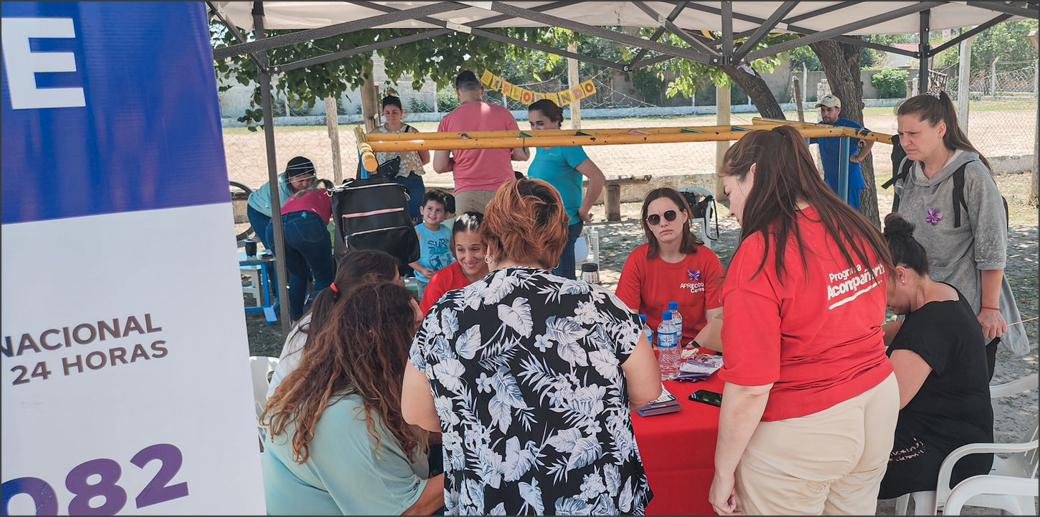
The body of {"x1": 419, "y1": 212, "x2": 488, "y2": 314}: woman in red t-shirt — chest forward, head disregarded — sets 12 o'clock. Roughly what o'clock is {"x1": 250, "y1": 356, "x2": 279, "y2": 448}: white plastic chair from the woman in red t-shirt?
The white plastic chair is roughly at 2 o'clock from the woman in red t-shirt.

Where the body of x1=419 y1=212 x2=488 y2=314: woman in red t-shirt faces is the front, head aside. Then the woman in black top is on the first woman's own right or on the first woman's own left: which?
on the first woman's own left

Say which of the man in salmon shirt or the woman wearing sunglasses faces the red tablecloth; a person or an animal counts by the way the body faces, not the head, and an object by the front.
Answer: the woman wearing sunglasses

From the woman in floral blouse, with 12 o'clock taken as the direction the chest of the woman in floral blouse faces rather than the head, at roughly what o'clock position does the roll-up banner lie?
The roll-up banner is roughly at 8 o'clock from the woman in floral blouse.

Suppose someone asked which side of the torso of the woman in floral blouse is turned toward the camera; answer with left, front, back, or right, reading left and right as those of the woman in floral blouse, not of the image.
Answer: back

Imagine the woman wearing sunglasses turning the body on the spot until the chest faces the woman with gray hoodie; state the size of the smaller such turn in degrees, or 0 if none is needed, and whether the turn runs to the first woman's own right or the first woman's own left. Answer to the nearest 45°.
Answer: approximately 90° to the first woman's own left

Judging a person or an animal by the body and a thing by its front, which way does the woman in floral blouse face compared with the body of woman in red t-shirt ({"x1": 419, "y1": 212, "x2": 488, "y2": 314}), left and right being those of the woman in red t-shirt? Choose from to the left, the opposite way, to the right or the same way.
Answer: the opposite way

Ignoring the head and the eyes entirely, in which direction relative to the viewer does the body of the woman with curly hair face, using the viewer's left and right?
facing away from the viewer and to the right of the viewer

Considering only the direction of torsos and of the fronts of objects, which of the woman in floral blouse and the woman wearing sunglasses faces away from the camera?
the woman in floral blouse
